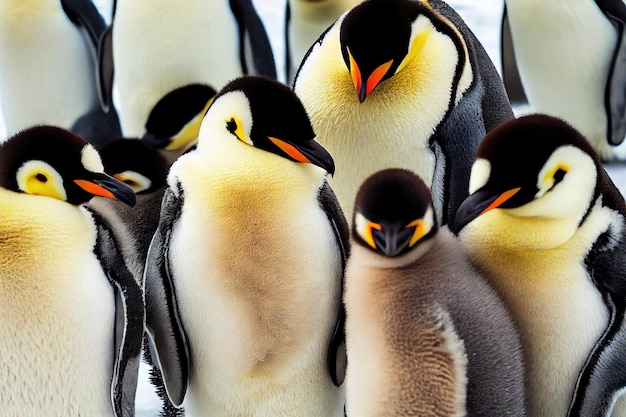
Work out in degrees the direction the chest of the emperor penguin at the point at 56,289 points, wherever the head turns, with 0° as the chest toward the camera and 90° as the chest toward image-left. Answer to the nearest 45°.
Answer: approximately 0°

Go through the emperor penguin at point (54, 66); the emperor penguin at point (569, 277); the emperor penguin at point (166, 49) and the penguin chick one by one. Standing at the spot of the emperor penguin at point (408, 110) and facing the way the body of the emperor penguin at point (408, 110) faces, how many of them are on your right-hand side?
2

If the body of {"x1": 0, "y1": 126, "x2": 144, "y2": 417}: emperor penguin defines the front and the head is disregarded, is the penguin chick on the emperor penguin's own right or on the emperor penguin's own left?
on the emperor penguin's own left

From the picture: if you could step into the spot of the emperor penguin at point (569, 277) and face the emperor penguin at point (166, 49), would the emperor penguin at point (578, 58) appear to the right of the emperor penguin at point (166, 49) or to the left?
right

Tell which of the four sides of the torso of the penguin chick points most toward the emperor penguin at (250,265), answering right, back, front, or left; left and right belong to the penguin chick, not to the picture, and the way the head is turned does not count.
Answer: right

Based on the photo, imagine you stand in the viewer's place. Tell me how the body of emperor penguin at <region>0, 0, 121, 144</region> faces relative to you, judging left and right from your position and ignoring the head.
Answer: facing the viewer and to the left of the viewer

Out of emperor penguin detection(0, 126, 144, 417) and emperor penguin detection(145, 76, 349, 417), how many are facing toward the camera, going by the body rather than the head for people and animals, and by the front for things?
2

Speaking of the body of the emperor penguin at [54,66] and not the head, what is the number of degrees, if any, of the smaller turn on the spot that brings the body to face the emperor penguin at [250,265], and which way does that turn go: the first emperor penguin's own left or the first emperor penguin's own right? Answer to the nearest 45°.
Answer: approximately 45° to the first emperor penguin's own left
